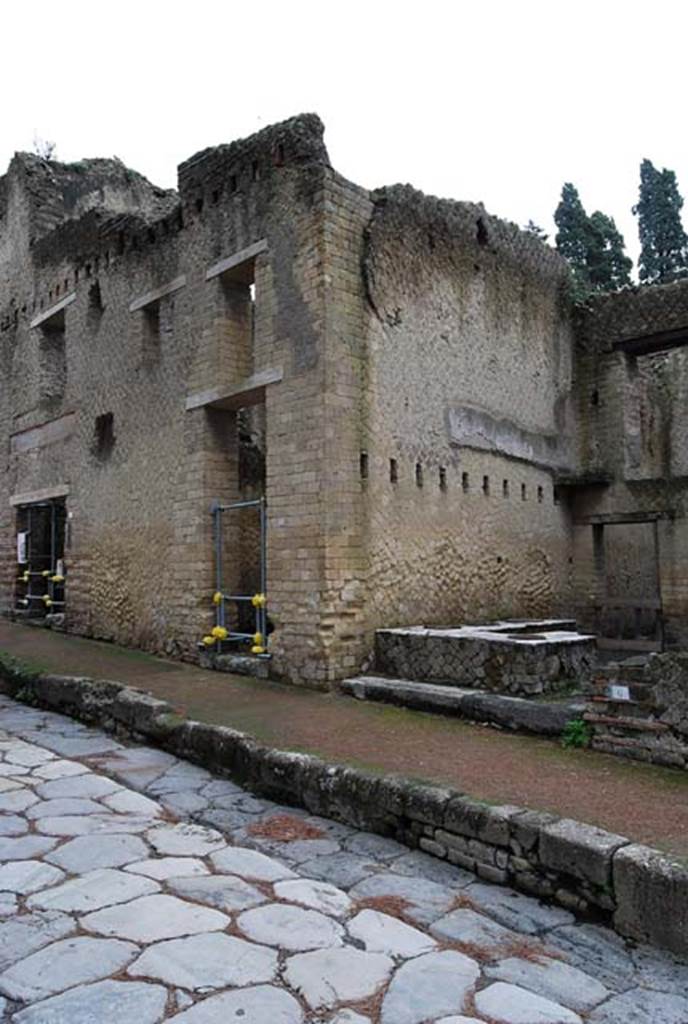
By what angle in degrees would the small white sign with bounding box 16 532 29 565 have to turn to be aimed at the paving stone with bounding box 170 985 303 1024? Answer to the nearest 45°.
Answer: approximately 45° to its left

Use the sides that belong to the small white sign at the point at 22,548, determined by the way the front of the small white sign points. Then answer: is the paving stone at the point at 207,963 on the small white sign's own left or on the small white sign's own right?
on the small white sign's own left

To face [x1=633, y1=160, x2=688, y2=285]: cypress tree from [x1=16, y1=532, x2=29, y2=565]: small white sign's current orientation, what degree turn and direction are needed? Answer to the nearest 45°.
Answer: approximately 135° to its left

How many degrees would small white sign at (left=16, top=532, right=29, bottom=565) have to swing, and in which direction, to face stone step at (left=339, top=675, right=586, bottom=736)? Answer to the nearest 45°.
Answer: approximately 45° to its left

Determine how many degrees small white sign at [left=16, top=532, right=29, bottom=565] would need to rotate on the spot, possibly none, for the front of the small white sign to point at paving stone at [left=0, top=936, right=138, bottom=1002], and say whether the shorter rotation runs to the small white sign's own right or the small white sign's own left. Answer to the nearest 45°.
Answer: approximately 45° to the small white sign's own left

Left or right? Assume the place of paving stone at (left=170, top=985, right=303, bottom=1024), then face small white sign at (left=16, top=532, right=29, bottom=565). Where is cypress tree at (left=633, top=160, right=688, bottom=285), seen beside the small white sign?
right

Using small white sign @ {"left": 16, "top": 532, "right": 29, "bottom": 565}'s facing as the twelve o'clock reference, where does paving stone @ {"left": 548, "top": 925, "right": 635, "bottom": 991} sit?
The paving stone is roughly at 10 o'clock from the small white sign.

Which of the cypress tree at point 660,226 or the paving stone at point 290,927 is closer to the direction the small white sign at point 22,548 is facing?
the paving stone

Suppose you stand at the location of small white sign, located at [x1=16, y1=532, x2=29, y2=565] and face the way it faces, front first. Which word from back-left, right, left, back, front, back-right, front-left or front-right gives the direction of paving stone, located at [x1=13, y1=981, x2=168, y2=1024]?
front-left

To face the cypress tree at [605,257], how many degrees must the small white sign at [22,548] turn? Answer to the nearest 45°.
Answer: approximately 135° to its left

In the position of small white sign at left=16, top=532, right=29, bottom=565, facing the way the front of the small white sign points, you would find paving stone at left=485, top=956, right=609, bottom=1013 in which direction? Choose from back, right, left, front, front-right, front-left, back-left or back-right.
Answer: front-left

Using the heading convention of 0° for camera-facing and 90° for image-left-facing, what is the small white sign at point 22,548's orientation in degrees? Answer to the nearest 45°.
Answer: approximately 45°
